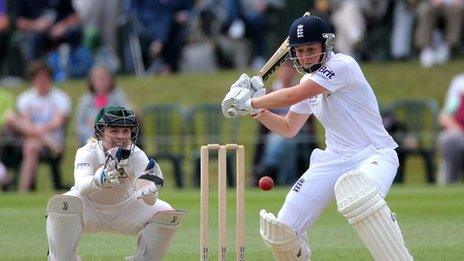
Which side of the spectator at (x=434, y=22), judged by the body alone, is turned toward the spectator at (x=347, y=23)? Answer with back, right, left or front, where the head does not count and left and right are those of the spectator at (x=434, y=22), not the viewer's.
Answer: right

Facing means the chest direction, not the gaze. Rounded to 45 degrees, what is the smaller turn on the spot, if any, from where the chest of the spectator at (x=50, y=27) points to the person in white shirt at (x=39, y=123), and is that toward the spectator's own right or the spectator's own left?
0° — they already face them

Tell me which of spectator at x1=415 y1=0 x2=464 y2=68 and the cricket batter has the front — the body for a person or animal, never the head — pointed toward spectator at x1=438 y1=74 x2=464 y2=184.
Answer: spectator at x1=415 y1=0 x2=464 y2=68

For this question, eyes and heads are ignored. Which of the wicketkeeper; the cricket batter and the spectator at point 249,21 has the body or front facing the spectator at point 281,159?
the spectator at point 249,21

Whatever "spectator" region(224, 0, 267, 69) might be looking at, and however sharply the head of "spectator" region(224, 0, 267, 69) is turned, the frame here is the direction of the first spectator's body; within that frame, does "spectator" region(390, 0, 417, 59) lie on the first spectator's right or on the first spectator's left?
on the first spectator's left

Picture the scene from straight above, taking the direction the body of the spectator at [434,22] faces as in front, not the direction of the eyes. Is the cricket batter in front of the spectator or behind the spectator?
in front
